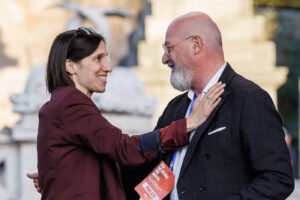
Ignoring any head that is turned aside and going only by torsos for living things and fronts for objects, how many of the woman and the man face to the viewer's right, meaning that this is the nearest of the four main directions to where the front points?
1

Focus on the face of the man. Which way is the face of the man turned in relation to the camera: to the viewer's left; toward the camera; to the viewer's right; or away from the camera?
to the viewer's left

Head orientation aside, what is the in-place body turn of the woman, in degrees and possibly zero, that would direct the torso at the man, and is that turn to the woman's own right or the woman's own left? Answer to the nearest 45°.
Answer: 0° — they already face them

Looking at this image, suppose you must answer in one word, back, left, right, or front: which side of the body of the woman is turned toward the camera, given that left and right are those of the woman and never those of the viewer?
right

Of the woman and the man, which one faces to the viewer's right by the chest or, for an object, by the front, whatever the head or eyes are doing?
the woman

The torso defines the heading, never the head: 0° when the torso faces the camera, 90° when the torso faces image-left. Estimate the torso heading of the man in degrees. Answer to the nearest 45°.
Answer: approximately 45°

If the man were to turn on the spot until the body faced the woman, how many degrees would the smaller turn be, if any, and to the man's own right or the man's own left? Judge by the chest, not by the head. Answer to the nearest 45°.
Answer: approximately 45° to the man's own right

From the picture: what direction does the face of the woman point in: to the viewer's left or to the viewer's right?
to the viewer's right
